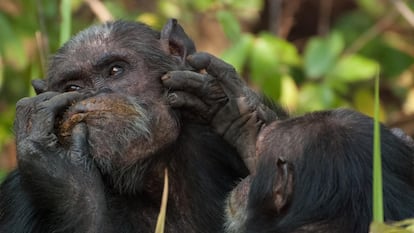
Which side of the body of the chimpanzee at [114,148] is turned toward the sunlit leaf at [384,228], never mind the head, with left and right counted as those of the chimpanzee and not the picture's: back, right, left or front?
left

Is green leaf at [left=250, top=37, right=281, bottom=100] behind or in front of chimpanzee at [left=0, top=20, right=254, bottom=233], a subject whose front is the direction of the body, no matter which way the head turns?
behind

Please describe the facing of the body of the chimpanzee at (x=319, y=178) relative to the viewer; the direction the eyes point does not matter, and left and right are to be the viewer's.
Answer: facing away from the viewer and to the left of the viewer
